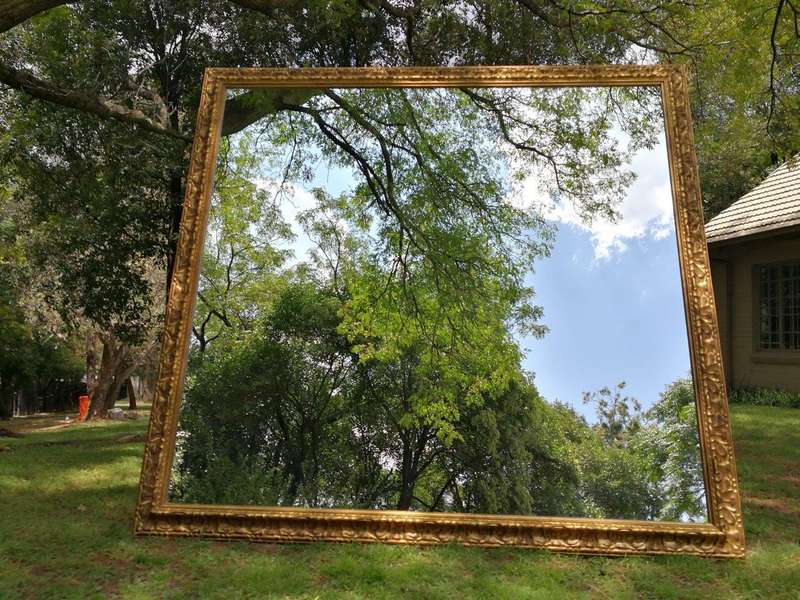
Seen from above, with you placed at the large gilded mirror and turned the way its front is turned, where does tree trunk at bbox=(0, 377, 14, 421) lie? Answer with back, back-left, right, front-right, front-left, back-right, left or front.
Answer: back-right

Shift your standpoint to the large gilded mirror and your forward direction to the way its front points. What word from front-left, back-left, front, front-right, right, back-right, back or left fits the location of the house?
back-left

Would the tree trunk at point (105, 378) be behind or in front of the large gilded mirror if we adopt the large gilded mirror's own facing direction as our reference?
behind

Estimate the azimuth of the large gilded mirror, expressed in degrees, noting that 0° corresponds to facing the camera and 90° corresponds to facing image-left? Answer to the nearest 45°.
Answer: approximately 0°
